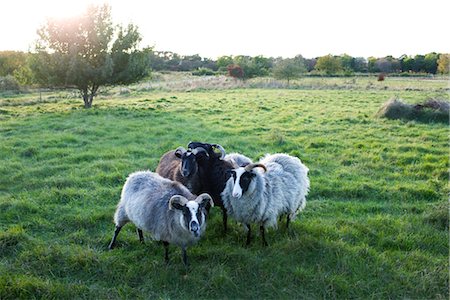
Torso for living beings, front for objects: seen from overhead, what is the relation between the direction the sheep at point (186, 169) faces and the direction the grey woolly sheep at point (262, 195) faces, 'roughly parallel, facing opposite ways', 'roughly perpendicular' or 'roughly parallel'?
roughly perpendicular

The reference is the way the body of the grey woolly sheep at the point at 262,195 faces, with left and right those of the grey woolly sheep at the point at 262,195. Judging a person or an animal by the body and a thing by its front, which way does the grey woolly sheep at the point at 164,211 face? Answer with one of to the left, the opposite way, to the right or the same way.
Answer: to the left

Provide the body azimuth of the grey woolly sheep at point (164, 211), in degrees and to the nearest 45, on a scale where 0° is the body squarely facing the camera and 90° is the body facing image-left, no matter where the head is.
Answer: approximately 315°

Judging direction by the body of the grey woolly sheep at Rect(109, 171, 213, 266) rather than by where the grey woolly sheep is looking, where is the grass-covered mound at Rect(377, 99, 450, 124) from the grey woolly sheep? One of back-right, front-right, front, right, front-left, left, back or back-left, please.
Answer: left

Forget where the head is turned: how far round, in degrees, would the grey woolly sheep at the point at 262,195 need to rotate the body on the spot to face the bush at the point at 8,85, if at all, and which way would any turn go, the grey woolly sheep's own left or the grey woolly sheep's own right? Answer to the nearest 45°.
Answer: approximately 90° to the grey woolly sheep's own right

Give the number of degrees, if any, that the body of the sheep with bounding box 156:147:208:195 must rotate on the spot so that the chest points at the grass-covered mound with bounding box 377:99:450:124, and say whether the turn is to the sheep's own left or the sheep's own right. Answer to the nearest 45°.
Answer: approximately 90° to the sheep's own left

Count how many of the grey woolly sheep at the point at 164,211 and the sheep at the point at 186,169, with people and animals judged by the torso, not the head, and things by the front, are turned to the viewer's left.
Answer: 0

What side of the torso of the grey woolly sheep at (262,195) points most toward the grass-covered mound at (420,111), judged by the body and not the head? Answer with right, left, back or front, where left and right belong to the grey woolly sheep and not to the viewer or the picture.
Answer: back

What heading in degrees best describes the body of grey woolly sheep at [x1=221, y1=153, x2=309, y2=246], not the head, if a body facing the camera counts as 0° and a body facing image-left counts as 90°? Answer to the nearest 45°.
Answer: approximately 45°

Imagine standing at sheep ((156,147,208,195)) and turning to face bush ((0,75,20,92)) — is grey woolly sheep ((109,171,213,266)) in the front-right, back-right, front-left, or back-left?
back-left
